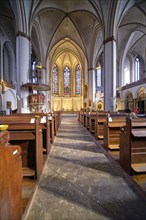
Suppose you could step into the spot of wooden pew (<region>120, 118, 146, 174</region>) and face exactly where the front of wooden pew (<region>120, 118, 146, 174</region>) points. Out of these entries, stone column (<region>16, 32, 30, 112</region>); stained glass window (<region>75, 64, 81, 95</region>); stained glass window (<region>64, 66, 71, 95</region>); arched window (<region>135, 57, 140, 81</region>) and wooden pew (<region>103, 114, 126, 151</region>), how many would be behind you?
0

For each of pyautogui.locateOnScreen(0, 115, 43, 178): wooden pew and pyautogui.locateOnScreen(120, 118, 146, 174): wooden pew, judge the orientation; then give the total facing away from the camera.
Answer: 2

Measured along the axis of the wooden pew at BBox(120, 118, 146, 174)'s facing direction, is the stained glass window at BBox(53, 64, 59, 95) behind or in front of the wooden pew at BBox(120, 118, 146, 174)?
in front

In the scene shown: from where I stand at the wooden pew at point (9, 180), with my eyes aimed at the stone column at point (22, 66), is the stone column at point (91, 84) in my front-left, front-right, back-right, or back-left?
front-right

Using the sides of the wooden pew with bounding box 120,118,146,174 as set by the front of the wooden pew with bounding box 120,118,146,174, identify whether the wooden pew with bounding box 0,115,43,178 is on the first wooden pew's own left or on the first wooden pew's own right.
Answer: on the first wooden pew's own left

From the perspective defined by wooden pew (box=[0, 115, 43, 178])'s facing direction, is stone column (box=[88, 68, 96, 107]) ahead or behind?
ahead

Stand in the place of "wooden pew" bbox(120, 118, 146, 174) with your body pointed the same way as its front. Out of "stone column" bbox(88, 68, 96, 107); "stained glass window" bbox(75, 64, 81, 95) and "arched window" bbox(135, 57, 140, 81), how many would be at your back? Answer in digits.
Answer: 0

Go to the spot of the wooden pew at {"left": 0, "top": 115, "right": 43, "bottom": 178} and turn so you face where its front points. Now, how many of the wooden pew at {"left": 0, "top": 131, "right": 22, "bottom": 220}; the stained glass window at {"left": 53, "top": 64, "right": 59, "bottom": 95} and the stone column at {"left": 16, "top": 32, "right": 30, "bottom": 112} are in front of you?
2

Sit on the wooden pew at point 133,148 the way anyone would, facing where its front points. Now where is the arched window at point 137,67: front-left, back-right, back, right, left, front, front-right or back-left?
front

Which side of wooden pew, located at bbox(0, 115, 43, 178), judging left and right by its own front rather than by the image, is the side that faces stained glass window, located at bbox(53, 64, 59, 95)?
front

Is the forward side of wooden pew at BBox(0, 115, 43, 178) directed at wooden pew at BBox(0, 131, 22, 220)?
no

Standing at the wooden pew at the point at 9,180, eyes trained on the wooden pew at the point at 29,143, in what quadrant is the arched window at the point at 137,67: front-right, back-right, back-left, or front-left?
front-right

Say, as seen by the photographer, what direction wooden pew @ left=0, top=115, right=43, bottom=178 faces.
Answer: facing away from the viewer

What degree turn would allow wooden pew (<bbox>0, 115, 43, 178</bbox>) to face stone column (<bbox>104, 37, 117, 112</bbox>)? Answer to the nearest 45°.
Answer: approximately 45° to its right

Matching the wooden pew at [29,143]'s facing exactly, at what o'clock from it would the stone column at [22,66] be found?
The stone column is roughly at 12 o'clock from the wooden pew.

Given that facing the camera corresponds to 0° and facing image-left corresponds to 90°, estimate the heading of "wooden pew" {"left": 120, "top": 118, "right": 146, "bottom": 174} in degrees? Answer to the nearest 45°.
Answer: approximately 180°

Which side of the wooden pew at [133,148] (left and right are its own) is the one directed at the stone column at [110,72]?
front

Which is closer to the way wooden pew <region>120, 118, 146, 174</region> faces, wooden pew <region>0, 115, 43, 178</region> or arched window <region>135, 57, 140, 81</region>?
the arched window
